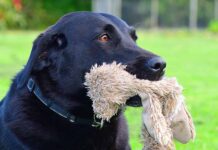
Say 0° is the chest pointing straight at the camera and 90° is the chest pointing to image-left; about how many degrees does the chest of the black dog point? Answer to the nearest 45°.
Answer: approximately 315°

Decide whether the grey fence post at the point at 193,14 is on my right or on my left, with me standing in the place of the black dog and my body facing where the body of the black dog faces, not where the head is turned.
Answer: on my left
